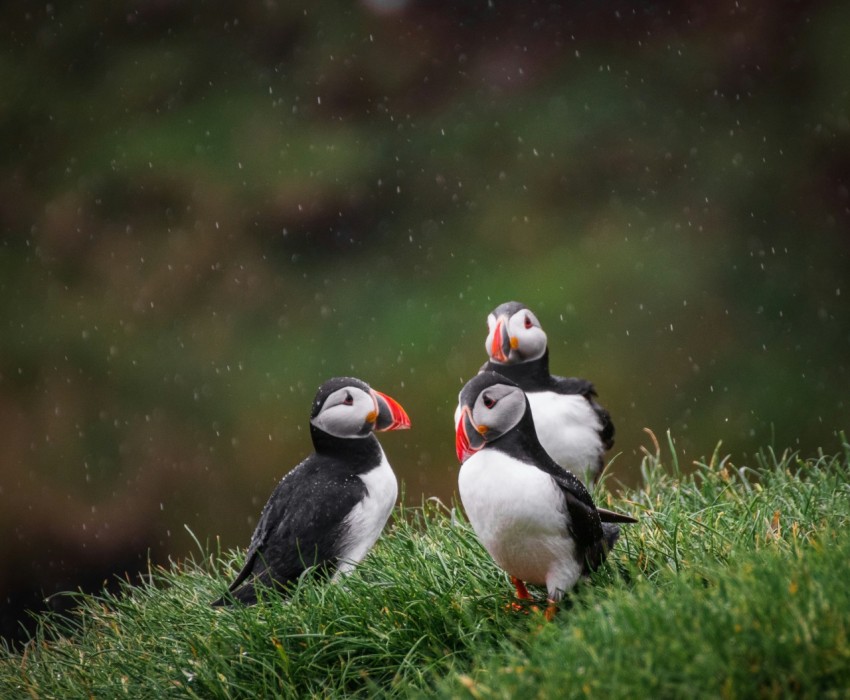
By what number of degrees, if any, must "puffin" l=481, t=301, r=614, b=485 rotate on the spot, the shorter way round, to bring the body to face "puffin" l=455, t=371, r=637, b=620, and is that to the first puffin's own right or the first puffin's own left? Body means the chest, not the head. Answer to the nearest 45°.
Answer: approximately 45° to the first puffin's own left

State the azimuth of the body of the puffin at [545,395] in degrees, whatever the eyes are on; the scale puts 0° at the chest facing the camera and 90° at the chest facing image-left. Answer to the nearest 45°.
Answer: approximately 45°

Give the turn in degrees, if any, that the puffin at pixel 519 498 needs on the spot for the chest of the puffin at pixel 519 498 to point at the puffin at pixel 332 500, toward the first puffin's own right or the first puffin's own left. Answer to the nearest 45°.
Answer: approximately 90° to the first puffin's own right

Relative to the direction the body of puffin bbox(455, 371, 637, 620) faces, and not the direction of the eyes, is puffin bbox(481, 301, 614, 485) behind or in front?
behind

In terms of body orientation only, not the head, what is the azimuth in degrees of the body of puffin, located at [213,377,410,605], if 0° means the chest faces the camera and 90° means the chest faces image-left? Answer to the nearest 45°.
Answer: approximately 270°
